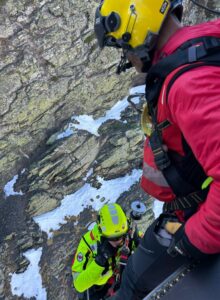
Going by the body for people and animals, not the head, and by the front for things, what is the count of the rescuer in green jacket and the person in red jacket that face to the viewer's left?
1

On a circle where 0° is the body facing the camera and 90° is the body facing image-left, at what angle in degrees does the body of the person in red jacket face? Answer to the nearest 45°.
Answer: approximately 90°

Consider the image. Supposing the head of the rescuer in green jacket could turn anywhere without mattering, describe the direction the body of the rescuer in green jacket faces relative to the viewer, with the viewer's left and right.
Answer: facing the viewer and to the right of the viewer
